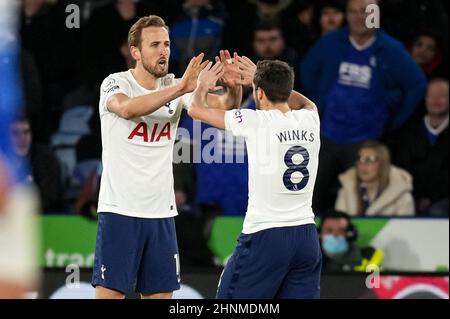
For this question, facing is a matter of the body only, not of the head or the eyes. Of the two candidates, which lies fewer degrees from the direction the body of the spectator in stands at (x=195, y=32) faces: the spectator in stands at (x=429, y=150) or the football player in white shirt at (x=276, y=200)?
the football player in white shirt

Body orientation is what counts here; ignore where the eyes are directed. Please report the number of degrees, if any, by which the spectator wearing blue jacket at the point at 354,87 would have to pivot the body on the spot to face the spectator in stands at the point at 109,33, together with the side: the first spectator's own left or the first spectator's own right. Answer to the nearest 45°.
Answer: approximately 90° to the first spectator's own right

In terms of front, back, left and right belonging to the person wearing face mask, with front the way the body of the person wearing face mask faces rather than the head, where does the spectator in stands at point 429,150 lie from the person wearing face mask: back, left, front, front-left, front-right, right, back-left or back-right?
back

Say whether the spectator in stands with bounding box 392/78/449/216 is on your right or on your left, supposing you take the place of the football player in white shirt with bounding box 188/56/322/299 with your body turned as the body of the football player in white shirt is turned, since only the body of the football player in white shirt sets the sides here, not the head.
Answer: on your right

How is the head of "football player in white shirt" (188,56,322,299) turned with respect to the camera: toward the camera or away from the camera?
away from the camera

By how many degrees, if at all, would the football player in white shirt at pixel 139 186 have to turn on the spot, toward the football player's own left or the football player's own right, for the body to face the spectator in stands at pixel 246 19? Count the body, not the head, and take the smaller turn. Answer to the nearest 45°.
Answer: approximately 135° to the football player's own left

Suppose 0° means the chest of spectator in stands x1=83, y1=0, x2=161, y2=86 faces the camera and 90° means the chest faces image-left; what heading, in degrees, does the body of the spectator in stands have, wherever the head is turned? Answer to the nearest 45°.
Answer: approximately 315°

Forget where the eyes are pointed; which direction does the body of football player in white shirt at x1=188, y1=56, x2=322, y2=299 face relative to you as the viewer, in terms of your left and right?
facing away from the viewer and to the left of the viewer
